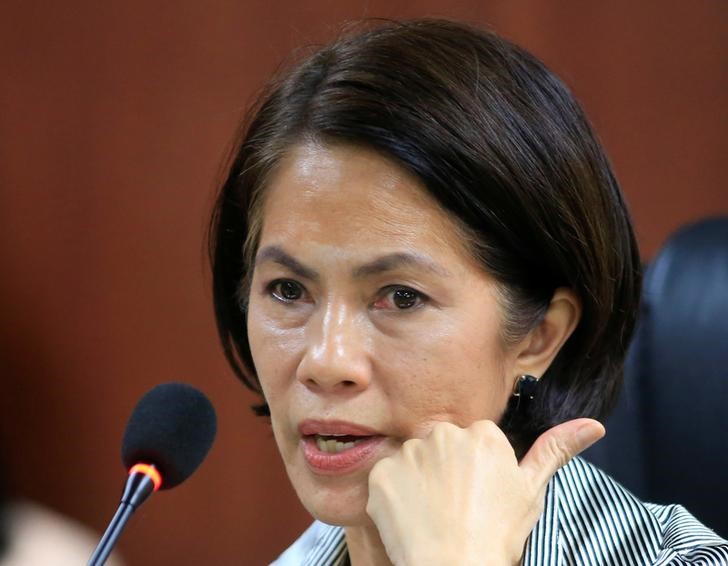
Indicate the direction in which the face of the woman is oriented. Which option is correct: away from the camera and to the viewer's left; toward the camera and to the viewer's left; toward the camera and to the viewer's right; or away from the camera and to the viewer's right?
toward the camera and to the viewer's left

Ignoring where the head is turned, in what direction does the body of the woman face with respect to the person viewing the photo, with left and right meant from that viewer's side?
facing the viewer and to the left of the viewer
